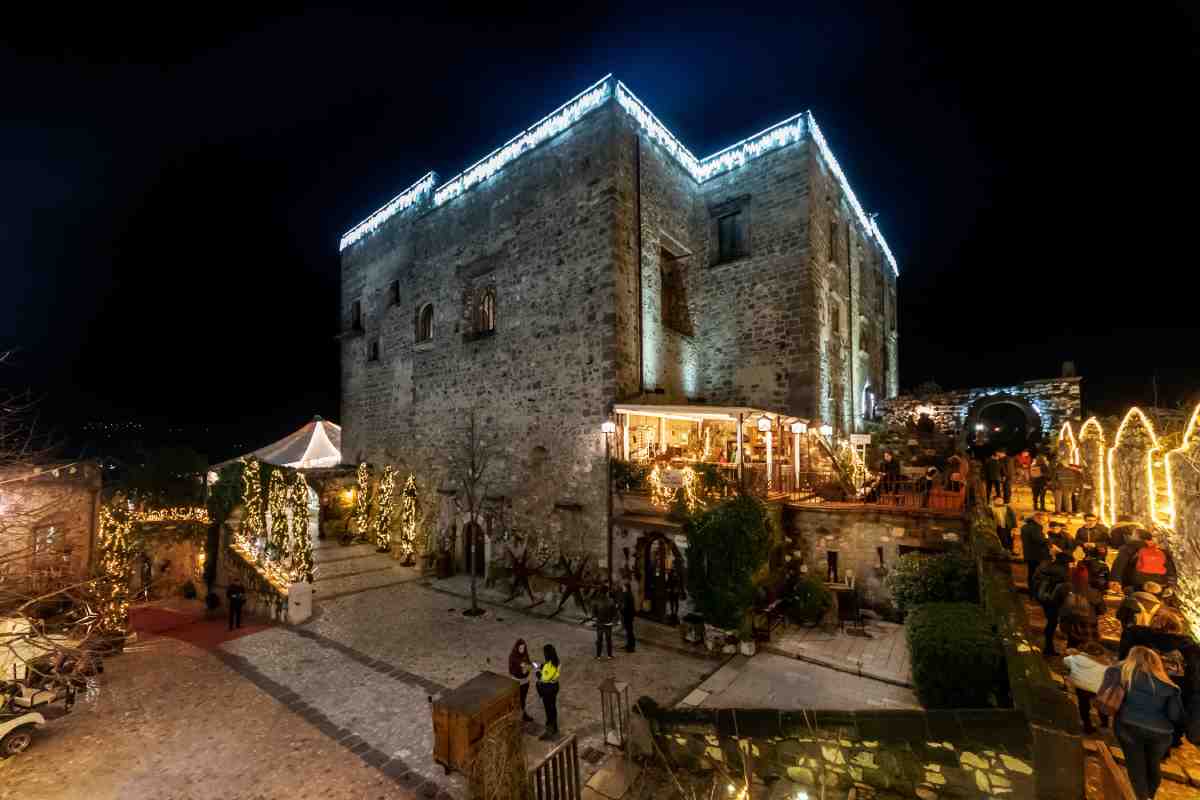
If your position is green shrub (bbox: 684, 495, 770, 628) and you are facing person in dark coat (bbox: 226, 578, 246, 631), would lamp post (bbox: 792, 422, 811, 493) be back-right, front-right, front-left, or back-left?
back-right

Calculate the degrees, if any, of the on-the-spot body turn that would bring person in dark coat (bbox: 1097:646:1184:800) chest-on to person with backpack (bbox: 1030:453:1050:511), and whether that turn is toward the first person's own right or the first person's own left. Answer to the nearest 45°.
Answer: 0° — they already face them

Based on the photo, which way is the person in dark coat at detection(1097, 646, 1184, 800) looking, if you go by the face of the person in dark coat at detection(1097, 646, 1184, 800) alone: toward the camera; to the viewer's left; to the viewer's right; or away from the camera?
away from the camera

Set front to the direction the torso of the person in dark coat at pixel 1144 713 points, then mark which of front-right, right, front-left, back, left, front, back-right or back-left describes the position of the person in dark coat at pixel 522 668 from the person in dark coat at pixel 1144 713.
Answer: left

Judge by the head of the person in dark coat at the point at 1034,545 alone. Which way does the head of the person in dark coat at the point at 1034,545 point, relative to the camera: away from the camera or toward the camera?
away from the camera

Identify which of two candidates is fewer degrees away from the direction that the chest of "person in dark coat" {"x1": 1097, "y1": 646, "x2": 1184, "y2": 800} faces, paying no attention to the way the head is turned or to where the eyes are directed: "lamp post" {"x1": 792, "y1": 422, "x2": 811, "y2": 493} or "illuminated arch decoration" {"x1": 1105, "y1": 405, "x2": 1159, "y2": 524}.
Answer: the illuminated arch decoration

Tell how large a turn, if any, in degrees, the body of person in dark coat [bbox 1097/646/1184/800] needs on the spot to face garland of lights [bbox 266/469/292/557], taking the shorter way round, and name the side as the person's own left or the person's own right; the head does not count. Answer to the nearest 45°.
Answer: approximately 90° to the person's own left

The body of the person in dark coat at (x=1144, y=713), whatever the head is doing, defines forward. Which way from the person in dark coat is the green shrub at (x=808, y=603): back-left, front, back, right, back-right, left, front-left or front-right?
front-left

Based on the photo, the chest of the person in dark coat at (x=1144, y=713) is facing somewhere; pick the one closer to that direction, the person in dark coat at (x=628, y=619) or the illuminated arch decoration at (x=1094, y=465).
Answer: the illuminated arch decoration

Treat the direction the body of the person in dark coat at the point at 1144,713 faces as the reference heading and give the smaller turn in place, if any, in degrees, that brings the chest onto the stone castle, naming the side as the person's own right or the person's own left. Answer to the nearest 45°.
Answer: approximately 45° to the person's own left

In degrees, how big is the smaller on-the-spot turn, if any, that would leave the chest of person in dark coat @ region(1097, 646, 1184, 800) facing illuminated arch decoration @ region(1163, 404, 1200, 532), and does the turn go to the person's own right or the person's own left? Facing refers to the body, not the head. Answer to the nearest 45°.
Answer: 0° — they already face it

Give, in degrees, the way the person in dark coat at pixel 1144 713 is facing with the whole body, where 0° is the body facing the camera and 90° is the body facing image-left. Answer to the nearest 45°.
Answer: approximately 180°

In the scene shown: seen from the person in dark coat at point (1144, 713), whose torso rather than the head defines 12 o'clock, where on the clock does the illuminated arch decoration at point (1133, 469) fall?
The illuminated arch decoration is roughly at 12 o'clock from the person in dark coat.

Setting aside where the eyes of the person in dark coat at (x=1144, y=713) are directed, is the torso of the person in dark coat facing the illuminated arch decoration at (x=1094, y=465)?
yes

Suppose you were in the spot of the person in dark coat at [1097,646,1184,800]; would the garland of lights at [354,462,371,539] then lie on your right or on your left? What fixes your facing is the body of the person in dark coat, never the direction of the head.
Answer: on your left
